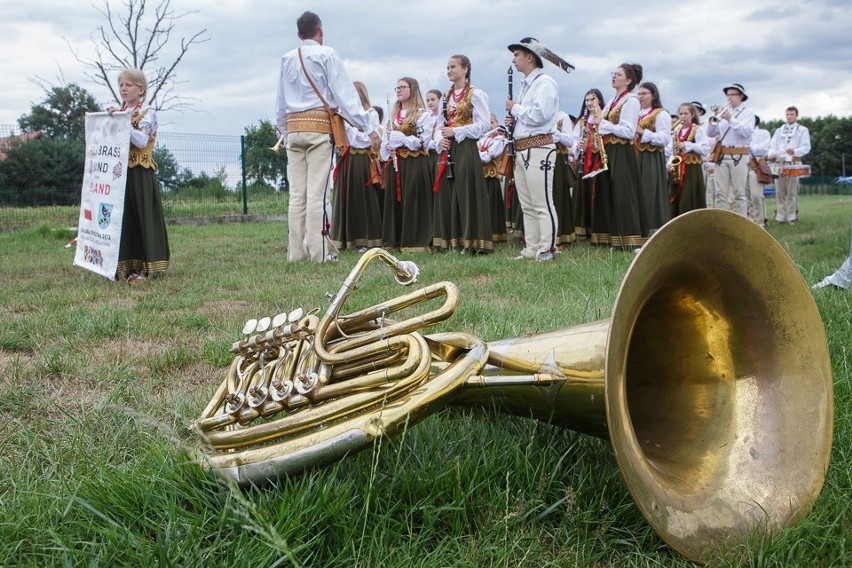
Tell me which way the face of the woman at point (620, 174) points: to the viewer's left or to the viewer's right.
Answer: to the viewer's left

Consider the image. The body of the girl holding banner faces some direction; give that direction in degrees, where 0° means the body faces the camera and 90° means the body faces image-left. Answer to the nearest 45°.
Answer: approximately 45°

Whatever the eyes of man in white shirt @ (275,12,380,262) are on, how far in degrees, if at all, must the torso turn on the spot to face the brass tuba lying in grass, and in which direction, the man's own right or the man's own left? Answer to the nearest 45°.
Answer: approximately 135° to the man's own right

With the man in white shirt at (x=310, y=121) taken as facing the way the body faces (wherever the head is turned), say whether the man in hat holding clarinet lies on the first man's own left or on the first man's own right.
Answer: on the first man's own right
